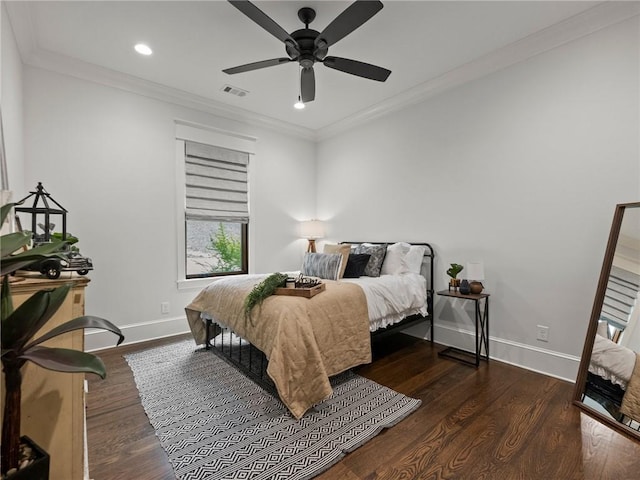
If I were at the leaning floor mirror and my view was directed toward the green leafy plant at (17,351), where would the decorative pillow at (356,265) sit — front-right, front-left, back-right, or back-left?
front-right

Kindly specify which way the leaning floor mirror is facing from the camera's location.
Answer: facing the viewer and to the left of the viewer

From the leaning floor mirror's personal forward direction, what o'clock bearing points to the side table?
The side table is roughly at 2 o'clock from the leaning floor mirror.

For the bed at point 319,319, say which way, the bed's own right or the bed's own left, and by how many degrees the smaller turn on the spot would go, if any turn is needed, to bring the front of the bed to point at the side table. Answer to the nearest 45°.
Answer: approximately 135° to the bed's own left

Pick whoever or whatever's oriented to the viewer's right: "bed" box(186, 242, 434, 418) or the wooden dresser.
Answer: the wooden dresser

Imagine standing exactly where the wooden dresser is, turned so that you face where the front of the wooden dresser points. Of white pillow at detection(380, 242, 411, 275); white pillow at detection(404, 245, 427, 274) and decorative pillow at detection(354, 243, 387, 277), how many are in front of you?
3

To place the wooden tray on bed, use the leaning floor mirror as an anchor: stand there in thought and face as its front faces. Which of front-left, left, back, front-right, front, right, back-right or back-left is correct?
front

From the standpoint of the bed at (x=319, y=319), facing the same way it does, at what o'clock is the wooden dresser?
The wooden dresser is roughly at 12 o'clock from the bed.

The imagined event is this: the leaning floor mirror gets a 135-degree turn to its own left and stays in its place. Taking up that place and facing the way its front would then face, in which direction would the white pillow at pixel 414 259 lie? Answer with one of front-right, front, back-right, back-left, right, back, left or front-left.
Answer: back

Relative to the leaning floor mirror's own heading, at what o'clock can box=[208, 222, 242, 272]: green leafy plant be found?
The green leafy plant is roughly at 1 o'clock from the leaning floor mirror.

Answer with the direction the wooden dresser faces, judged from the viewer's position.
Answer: facing to the right of the viewer

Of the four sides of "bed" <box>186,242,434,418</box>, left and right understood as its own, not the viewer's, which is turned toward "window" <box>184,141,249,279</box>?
right

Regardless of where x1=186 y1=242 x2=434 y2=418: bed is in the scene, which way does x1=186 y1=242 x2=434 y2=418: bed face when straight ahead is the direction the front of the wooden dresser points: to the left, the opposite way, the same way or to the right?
the opposite way

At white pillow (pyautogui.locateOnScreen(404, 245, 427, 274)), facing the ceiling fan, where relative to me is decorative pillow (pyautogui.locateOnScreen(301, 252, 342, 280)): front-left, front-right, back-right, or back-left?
front-right

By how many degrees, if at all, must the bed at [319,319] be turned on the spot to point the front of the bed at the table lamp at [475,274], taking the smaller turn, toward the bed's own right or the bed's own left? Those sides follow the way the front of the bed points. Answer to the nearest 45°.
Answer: approximately 135° to the bed's own left
